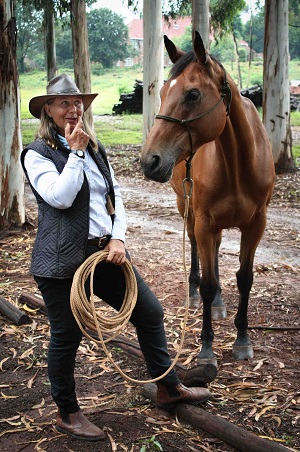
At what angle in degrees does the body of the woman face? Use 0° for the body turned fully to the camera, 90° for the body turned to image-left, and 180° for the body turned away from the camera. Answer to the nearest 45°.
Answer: approximately 315°

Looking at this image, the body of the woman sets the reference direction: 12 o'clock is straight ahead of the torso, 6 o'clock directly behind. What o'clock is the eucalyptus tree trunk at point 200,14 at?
The eucalyptus tree trunk is roughly at 8 o'clock from the woman.

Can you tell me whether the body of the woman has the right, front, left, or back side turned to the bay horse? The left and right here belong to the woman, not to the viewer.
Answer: left

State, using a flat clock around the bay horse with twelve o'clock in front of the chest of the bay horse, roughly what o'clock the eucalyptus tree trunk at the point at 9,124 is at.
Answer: The eucalyptus tree trunk is roughly at 5 o'clock from the bay horse.

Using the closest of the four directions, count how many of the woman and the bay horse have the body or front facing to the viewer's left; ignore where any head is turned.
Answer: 0

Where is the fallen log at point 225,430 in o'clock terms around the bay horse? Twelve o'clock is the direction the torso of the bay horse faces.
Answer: The fallen log is roughly at 12 o'clock from the bay horse.

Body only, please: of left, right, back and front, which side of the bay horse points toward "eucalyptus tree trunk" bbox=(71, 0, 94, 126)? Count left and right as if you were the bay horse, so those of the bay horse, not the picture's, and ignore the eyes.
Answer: back

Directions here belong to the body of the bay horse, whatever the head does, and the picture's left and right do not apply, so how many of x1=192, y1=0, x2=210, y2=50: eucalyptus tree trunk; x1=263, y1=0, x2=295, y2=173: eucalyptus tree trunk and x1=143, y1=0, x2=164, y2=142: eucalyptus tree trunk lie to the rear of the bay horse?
3
